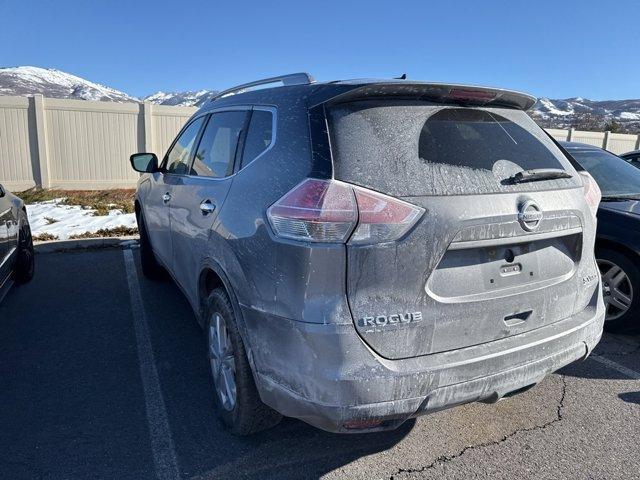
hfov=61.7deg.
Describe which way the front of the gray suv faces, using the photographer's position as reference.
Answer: facing away from the viewer and to the left of the viewer

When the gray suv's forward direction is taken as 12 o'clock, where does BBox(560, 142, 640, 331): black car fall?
The black car is roughly at 3 o'clock from the gray suv.

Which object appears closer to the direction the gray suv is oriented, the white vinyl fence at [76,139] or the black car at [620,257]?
the white vinyl fence

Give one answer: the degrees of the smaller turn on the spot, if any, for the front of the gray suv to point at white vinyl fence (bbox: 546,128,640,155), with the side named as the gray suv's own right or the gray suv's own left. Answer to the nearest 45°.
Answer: approximately 90° to the gray suv's own right
